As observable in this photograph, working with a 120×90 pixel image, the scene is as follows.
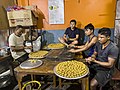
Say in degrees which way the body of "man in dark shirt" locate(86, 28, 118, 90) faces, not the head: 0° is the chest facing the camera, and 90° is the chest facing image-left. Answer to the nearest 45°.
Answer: approximately 45°

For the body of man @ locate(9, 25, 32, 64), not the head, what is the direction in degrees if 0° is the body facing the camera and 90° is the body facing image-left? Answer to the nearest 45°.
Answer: approximately 315°

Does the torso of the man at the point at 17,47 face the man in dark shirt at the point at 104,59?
yes

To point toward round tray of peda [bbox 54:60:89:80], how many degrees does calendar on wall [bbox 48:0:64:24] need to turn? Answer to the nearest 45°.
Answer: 0° — it already faces it

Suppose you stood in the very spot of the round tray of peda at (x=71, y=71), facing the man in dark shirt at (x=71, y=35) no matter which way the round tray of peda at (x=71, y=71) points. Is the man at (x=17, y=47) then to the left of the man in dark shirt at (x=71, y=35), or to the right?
left

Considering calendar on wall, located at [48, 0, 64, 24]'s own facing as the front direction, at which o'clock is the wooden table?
The wooden table is roughly at 12 o'clock from the calendar on wall.

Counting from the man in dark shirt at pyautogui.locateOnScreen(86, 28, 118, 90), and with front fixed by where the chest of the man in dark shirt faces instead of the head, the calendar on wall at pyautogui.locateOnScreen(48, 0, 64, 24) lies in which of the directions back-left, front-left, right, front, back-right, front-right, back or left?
right

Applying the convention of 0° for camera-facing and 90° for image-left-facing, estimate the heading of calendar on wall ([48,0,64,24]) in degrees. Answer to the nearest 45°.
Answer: approximately 0°

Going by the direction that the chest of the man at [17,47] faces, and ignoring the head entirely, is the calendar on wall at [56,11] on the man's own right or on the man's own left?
on the man's own left

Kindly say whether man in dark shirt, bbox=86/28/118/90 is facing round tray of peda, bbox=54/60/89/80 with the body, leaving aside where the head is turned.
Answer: yes
